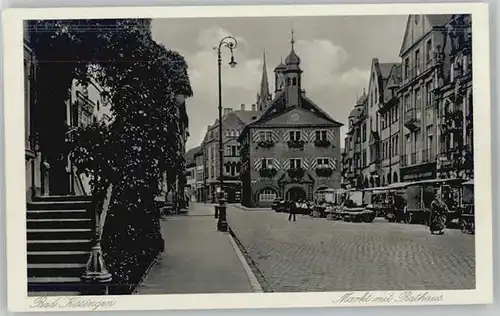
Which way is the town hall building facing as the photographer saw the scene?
facing the viewer
